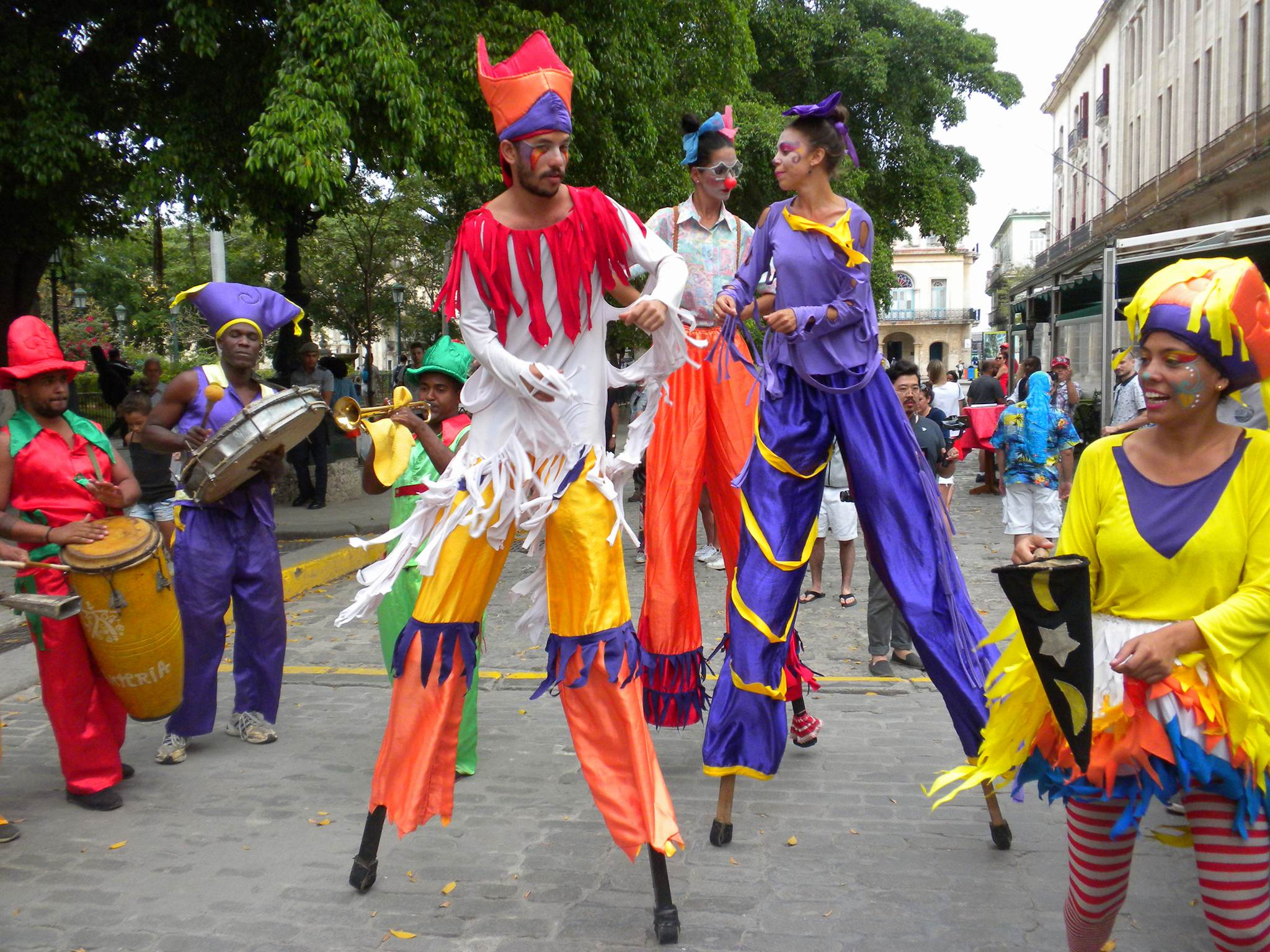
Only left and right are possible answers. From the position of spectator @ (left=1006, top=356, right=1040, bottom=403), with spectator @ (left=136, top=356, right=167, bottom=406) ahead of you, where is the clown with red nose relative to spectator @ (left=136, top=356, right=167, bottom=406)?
left

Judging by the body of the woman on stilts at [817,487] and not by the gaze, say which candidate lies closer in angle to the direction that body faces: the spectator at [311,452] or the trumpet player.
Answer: the trumpet player

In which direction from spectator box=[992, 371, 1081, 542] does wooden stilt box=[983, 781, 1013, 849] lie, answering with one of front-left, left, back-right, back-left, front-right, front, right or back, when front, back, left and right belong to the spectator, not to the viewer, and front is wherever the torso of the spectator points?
back

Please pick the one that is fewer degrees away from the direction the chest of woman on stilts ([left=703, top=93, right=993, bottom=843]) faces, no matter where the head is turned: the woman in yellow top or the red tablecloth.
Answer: the woman in yellow top

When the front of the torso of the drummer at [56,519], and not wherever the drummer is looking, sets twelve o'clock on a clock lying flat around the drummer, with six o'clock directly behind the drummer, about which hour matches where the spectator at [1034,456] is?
The spectator is roughly at 10 o'clock from the drummer.

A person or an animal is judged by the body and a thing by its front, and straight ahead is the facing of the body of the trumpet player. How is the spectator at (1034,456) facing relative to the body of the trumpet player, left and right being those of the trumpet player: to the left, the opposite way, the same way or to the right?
the opposite way

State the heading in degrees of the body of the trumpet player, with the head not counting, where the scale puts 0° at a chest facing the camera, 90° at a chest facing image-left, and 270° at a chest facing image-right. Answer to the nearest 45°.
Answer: approximately 45°

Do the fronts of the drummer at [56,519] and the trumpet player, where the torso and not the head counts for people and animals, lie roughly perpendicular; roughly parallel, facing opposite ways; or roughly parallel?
roughly perpendicular

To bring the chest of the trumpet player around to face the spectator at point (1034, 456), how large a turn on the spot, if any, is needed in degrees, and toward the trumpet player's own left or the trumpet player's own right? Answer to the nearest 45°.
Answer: approximately 180°

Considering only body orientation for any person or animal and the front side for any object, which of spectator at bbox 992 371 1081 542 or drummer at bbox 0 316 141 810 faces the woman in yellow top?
the drummer

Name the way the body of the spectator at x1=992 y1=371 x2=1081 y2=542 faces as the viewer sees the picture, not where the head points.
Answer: away from the camera
